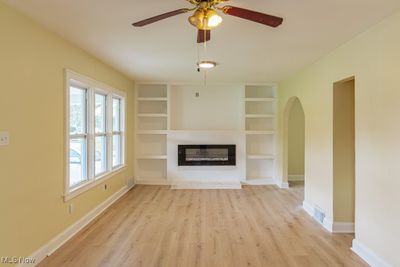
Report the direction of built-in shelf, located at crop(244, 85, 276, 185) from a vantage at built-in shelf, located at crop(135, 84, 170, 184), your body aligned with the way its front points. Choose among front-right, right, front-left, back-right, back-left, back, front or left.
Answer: left

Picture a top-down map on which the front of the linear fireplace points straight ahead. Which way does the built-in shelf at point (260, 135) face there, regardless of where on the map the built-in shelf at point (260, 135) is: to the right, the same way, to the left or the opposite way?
the same way

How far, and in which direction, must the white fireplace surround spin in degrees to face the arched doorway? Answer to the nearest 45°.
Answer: approximately 90° to its left

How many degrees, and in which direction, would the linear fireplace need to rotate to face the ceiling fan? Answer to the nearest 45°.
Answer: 0° — it already faces it

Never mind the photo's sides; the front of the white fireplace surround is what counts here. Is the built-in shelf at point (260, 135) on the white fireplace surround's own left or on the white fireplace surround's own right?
on the white fireplace surround's own left

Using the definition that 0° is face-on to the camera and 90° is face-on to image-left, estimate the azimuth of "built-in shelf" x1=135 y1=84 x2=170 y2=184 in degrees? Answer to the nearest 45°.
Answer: approximately 0°

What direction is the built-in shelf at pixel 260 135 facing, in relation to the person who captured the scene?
facing the viewer

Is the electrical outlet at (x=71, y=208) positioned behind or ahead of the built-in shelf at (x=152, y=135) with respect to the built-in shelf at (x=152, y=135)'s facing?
ahead

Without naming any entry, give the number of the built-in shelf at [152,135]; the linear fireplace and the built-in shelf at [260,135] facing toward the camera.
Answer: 3

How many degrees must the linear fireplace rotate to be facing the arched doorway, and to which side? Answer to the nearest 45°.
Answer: approximately 90° to its left

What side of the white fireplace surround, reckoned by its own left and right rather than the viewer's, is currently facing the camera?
front

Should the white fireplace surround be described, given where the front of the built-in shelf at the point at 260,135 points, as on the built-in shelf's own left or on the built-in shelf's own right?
on the built-in shelf's own right

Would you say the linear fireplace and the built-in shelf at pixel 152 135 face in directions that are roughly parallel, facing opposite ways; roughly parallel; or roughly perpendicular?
roughly parallel

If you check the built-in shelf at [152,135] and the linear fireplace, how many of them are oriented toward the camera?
2

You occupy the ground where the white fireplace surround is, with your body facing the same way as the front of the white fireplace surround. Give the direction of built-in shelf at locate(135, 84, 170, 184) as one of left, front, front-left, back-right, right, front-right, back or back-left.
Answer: right

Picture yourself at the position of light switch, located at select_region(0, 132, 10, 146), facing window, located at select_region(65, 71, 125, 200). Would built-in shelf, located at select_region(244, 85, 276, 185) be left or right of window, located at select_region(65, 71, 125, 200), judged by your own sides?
right

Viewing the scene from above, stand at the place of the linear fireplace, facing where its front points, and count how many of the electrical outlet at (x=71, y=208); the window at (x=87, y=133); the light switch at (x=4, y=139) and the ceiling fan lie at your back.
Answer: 0

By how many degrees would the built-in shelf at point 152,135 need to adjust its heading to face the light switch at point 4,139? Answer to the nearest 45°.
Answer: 0° — it already faces it

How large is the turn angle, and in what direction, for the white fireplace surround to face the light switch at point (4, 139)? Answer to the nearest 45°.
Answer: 0° — it already faces it

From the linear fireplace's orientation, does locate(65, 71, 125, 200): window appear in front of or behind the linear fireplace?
in front
